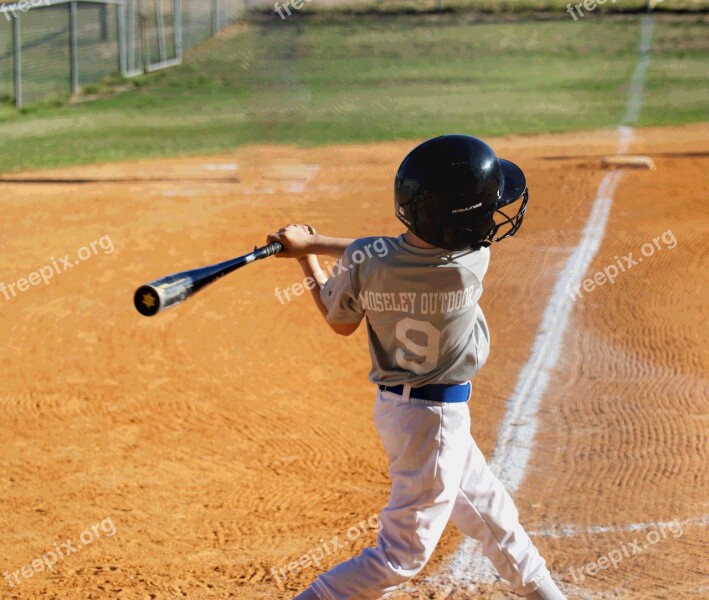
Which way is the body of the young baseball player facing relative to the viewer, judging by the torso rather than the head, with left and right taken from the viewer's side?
facing away from the viewer

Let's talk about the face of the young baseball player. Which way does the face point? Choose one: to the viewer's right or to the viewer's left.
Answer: to the viewer's right
